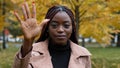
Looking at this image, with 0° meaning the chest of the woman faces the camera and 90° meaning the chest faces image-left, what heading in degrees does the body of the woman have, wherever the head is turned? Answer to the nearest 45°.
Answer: approximately 0°
